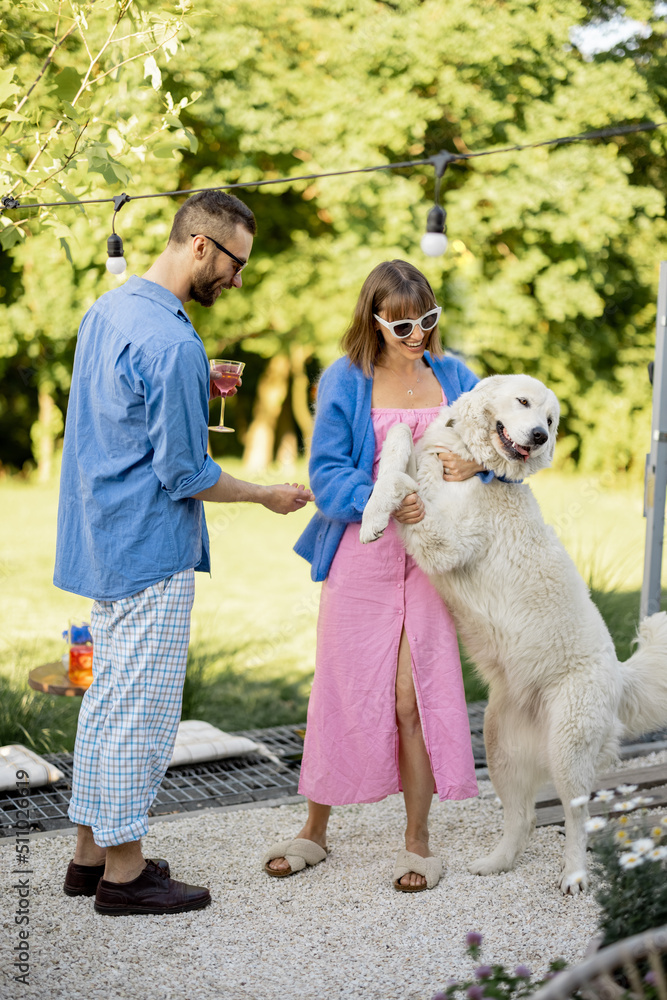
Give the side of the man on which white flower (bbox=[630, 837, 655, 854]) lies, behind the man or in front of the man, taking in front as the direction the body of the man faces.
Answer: in front

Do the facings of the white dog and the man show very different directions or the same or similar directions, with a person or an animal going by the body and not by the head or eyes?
very different directions

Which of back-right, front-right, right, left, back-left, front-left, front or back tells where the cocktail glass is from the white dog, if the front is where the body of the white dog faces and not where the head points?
front-right

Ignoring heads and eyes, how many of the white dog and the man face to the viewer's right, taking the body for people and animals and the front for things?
1

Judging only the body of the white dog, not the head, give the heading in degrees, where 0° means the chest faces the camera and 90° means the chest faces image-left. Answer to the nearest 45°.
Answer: approximately 45°

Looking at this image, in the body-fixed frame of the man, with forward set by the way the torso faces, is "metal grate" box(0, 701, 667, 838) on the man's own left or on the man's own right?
on the man's own left

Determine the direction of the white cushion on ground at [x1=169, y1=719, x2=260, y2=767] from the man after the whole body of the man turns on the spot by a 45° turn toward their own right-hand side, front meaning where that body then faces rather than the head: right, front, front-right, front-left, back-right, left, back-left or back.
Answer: back-left

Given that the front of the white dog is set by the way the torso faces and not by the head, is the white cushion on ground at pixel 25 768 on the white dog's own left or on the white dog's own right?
on the white dog's own right

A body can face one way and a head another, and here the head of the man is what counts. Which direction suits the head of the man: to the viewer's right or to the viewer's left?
to the viewer's right

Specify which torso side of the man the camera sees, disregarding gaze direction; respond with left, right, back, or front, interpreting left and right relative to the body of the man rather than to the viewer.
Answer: right

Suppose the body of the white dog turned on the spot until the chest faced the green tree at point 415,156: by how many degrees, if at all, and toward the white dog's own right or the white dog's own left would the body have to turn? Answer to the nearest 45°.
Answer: approximately 135° to the white dog's own right
